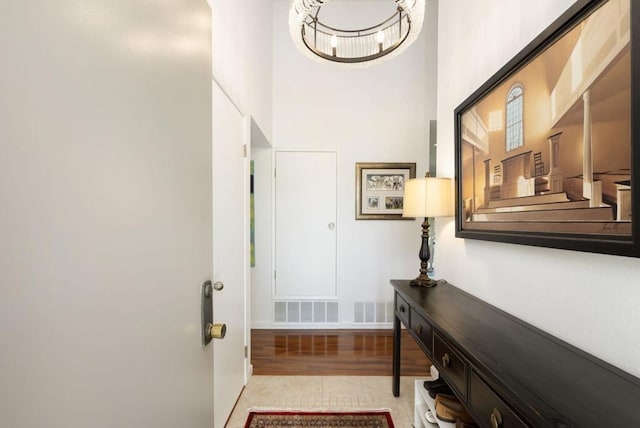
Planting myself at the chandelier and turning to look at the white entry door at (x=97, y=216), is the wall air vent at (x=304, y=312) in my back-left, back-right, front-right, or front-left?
back-right

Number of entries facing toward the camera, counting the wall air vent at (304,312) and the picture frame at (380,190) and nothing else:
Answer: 2

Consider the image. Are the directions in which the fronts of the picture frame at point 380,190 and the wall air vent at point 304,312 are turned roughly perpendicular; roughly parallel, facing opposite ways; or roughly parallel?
roughly parallel

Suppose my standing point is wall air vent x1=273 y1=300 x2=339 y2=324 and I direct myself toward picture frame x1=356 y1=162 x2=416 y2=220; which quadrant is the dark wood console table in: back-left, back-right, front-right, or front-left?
front-right

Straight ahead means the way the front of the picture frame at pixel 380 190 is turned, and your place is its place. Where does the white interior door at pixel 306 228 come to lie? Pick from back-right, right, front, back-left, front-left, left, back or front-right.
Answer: right

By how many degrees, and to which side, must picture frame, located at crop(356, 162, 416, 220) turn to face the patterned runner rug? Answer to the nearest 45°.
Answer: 0° — it already faces it

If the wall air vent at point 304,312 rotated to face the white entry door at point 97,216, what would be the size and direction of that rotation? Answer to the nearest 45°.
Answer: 0° — it already faces it

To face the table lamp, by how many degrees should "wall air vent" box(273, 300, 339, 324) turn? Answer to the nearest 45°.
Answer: approximately 45° to its left

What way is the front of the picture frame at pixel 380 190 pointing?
toward the camera

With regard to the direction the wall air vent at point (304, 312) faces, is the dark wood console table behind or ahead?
ahead

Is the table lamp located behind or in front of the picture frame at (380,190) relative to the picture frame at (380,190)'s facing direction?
in front

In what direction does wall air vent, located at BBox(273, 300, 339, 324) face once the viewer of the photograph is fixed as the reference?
facing the viewer
